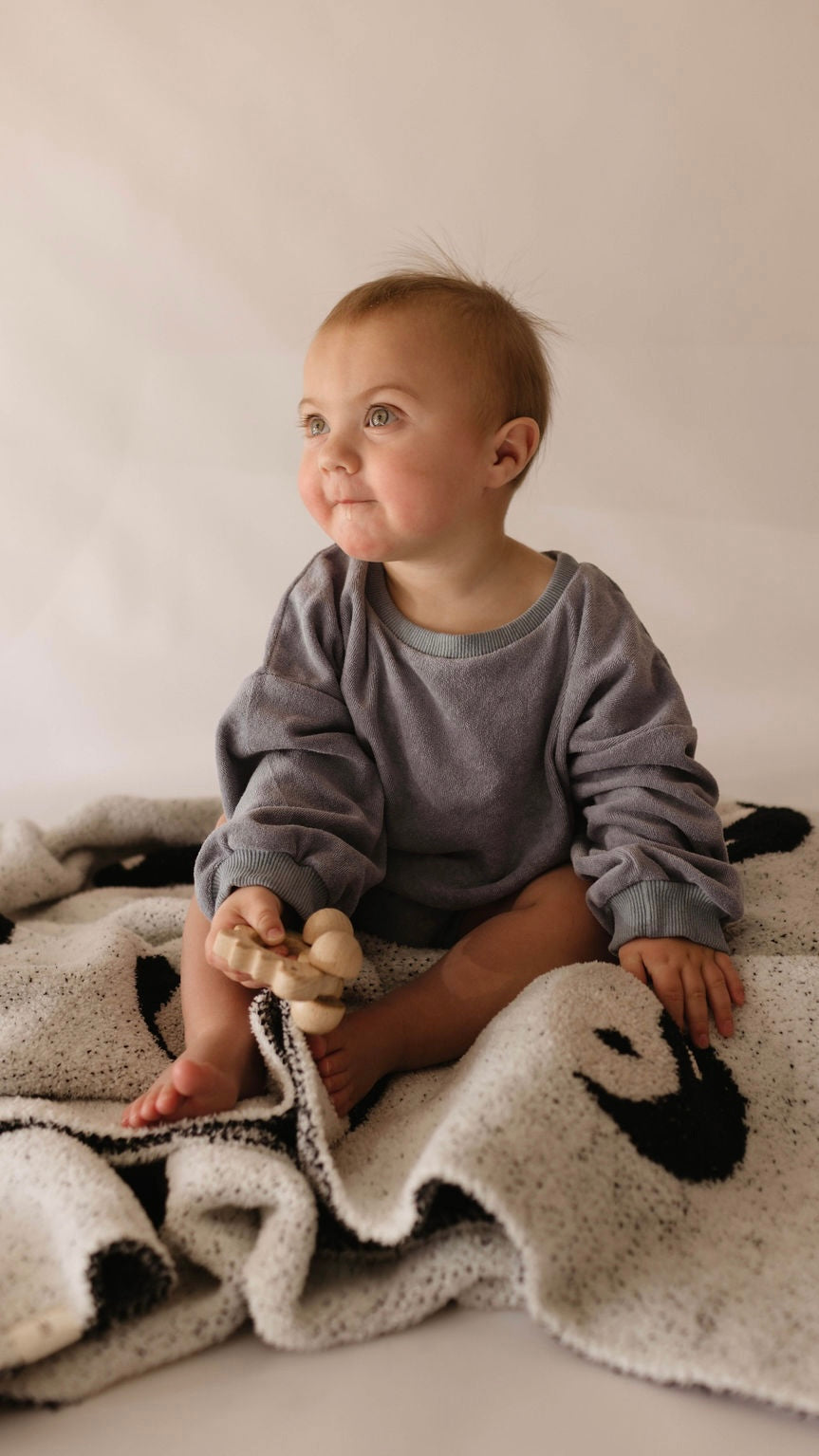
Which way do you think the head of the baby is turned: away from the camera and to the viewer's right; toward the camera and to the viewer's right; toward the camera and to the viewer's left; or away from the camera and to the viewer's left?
toward the camera and to the viewer's left

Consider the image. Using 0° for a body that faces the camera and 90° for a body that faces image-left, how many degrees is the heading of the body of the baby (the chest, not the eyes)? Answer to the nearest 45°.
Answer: approximately 45°
